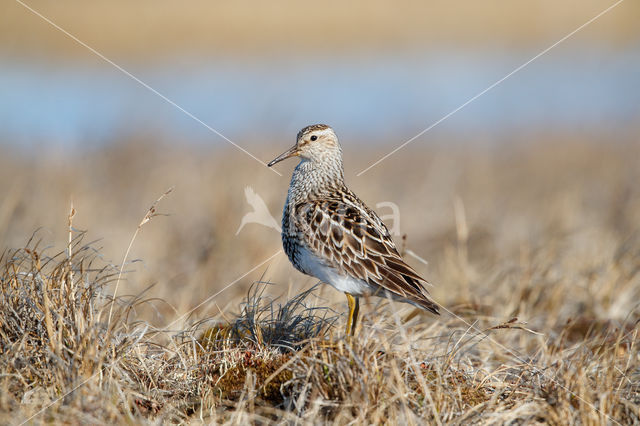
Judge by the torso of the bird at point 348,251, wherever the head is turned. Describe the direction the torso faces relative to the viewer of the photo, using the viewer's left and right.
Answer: facing to the left of the viewer
